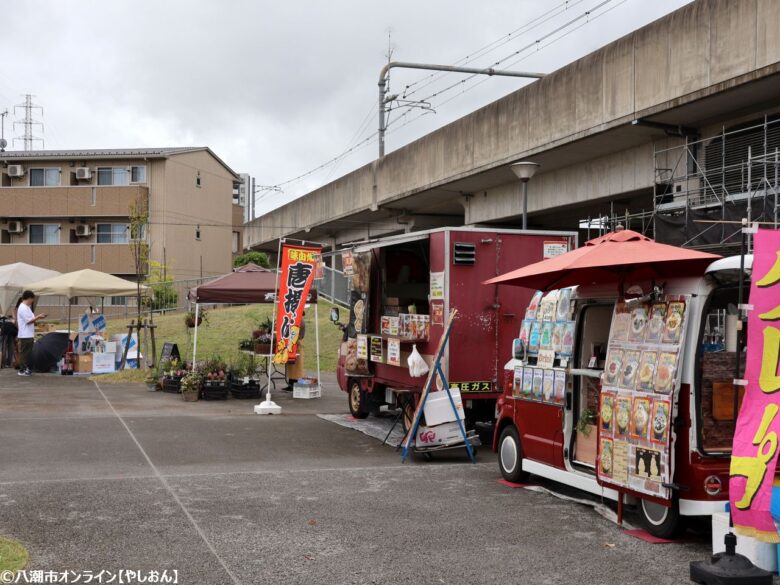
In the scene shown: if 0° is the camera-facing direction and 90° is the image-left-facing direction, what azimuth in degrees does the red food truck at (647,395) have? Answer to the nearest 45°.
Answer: approximately 135°

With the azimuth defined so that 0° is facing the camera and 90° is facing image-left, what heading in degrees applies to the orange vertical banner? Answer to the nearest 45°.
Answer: approximately 0°

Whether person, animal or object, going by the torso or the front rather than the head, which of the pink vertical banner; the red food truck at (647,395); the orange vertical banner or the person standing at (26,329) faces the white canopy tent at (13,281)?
the red food truck

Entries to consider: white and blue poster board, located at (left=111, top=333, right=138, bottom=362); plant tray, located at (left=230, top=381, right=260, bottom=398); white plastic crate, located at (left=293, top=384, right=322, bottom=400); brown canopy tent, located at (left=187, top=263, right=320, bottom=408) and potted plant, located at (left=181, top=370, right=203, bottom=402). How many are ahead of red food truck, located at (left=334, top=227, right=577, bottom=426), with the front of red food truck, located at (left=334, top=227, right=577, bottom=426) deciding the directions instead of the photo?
5

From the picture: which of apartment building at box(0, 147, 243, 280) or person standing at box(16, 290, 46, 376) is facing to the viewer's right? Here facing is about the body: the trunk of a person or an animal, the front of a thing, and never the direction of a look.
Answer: the person standing

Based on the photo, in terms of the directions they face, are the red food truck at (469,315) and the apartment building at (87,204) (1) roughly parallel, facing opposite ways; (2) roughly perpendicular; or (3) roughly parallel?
roughly perpendicular

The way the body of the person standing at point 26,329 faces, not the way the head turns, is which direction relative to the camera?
to the viewer's right

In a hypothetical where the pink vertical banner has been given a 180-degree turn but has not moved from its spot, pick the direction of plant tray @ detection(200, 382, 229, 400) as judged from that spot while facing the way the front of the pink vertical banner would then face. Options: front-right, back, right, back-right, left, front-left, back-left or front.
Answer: front-left

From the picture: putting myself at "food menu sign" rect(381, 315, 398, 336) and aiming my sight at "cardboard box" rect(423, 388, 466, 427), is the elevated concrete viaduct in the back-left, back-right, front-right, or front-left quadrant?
back-left

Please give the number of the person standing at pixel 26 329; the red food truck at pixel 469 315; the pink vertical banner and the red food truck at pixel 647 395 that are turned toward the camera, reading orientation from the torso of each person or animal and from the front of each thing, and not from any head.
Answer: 1

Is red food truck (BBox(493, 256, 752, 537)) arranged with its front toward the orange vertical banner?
yes

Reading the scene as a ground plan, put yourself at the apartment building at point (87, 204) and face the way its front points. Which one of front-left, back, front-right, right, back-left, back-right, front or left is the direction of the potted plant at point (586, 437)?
front-left

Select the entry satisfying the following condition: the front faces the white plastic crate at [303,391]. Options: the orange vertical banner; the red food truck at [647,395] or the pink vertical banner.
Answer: the red food truck

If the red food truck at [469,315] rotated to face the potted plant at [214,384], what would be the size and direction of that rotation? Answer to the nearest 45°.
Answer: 0° — it already faces it

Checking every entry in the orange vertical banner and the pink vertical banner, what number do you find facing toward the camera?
2

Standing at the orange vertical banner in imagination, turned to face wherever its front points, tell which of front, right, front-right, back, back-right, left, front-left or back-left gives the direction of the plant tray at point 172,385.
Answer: back-right
